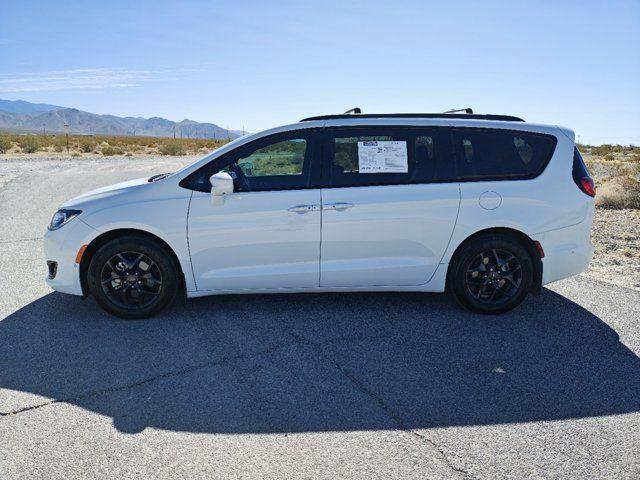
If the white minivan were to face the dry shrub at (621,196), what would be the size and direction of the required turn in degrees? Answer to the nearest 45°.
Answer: approximately 135° to its right

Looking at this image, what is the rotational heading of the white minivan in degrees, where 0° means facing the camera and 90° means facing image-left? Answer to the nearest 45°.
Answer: approximately 90°
